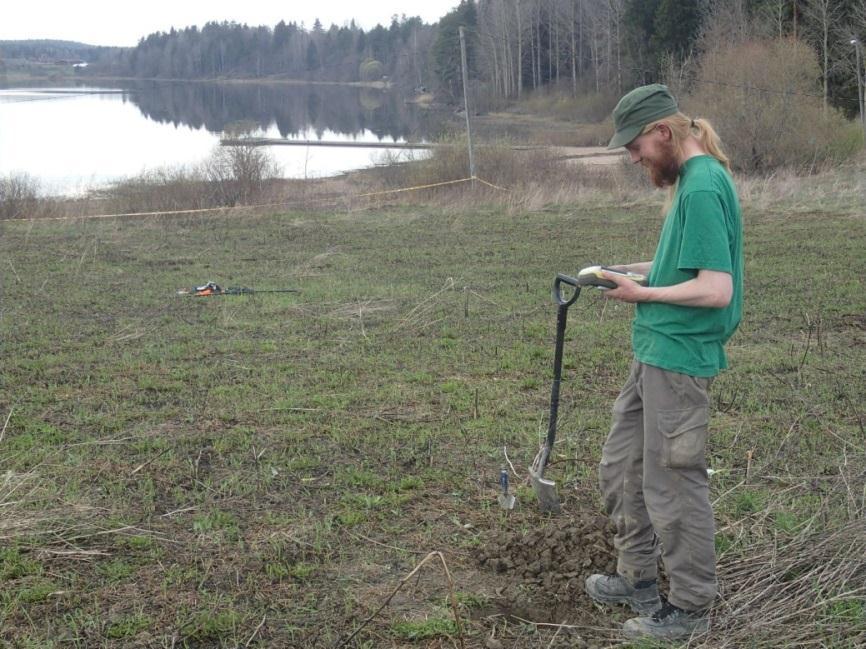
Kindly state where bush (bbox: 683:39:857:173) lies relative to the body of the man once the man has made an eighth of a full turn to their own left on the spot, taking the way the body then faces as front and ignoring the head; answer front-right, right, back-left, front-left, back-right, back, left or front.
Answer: back-right

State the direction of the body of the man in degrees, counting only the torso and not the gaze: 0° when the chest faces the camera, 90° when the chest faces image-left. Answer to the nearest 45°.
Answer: approximately 90°

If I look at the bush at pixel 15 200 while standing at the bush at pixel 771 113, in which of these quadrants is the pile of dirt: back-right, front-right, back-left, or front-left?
front-left

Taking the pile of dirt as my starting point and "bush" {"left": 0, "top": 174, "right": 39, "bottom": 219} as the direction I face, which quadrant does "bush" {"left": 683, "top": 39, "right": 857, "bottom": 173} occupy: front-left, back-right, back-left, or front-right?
front-right

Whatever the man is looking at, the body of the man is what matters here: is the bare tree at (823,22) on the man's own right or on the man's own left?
on the man's own right

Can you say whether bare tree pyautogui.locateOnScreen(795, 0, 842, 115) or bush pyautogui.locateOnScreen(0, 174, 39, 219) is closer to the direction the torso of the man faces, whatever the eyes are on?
the bush

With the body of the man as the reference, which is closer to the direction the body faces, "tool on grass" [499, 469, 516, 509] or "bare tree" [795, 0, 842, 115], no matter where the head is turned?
the tool on grass

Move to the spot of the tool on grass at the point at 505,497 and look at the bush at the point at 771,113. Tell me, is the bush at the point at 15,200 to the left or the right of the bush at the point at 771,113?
left

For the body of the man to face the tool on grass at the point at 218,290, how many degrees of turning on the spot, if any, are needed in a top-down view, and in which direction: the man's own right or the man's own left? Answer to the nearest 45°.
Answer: approximately 45° to the man's own right

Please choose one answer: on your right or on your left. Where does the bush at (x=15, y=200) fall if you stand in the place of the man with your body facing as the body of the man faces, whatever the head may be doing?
on your right

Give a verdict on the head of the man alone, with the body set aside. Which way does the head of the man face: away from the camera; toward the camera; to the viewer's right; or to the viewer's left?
to the viewer's left

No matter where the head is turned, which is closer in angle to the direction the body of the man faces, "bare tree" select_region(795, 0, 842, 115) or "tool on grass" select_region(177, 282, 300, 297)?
the tool on grass
